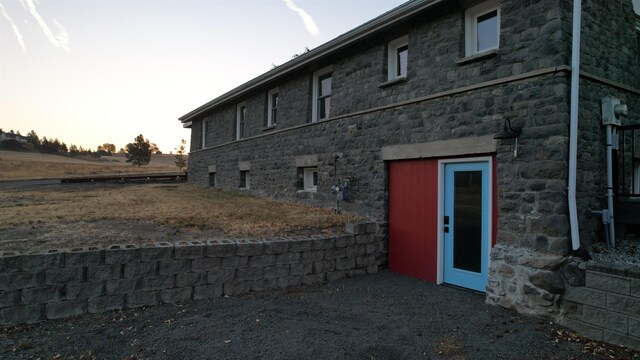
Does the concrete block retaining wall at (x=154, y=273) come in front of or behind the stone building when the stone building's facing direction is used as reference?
in front

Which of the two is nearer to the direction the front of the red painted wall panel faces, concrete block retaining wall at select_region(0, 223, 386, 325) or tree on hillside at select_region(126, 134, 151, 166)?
the concrete block retaining wall

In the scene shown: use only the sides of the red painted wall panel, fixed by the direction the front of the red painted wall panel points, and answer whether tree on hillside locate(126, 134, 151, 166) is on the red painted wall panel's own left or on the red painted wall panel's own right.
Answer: on the red painted wall panel's own right

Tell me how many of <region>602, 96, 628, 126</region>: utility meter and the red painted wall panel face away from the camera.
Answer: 0

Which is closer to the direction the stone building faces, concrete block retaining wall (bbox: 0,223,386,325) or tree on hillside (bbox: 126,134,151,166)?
the concrete block retaining wall

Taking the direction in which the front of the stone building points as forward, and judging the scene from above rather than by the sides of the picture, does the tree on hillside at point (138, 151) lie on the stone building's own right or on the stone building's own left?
on the stone building's own right

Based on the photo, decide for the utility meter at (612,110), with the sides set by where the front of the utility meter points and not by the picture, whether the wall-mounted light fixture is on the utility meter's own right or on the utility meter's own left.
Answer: on the utility meter's own right
